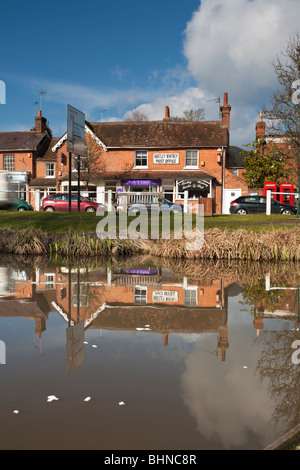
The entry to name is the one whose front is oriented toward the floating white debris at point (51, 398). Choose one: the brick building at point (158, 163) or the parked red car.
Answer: the brick building

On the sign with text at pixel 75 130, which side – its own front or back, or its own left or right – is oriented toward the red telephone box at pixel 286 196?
left

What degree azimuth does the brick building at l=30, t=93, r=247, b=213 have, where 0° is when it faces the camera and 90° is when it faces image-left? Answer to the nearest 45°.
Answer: approximately 0°

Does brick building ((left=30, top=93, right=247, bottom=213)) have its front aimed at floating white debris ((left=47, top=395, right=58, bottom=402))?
yes

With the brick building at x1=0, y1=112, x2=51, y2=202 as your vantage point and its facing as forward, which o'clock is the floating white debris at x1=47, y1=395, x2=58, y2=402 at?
The floating white debris is roughly at 12 o'clock from the brick building.

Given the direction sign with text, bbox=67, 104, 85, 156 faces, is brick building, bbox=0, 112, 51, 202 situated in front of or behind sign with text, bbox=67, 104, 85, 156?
behind

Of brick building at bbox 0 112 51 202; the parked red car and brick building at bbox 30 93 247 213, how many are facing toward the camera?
2

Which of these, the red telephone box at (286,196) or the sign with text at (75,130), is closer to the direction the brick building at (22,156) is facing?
the sign with text

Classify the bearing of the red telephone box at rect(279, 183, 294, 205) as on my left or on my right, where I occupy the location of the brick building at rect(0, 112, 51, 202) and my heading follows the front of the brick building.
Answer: on my left
